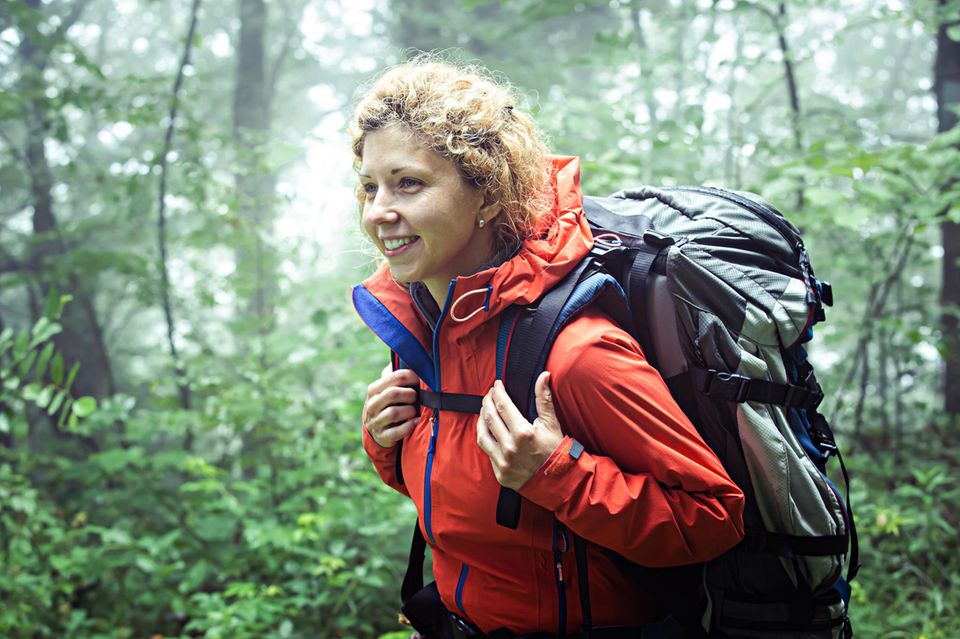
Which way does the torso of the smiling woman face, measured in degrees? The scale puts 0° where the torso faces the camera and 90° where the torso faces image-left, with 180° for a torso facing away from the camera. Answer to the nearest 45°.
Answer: approximately 45°

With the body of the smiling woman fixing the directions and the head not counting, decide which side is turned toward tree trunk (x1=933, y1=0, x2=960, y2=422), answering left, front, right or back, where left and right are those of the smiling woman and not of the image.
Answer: back

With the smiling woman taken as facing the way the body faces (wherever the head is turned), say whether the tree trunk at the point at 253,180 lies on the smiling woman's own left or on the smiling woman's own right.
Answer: on the smiling woman's own right

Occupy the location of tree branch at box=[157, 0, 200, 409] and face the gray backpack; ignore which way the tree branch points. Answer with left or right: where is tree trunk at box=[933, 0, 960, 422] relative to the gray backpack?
left

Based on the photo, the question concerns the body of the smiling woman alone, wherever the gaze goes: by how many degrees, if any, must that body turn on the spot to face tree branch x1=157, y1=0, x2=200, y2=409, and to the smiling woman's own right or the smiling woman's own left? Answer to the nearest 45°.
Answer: approximately 90° to the smiling woman's own right

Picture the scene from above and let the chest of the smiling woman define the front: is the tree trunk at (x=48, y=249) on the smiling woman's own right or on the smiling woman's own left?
on the smiling woman's own right
